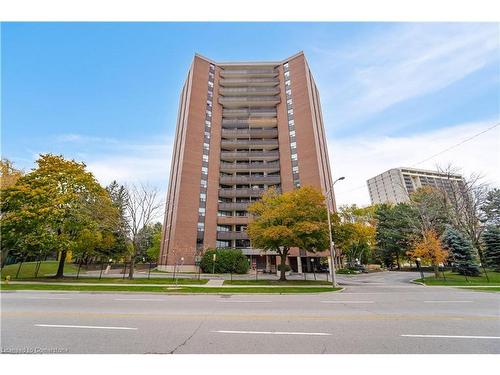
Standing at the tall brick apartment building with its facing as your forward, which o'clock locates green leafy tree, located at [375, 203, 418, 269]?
The green leafy tree is roughly at 9 o'clock from the tall brick apartment building.

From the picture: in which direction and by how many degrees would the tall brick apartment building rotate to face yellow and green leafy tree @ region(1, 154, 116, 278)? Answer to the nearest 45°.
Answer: approximately 45° to its right

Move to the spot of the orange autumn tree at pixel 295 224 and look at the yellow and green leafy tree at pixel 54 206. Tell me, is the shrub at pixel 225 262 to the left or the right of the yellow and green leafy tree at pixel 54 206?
right

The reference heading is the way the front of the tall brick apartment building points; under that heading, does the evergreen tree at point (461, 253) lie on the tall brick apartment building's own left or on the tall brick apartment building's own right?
on the tall brick apartment building's own left

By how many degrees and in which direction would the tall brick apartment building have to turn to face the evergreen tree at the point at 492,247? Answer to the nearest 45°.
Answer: approximately 90° to its left

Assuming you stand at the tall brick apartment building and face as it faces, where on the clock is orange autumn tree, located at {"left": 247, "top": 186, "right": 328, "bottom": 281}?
The orange autumn tree is roughly at 11 o'clock from the tall brick apartment building.

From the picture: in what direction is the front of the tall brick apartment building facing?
toward the camera

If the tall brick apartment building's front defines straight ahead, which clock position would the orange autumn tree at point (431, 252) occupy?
The orange autumn tree is roughly at 10 o'clock from the tall brick apartment building.

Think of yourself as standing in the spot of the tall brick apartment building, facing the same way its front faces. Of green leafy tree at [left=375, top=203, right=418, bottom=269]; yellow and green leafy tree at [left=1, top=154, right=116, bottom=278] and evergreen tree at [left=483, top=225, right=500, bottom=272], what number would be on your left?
2
